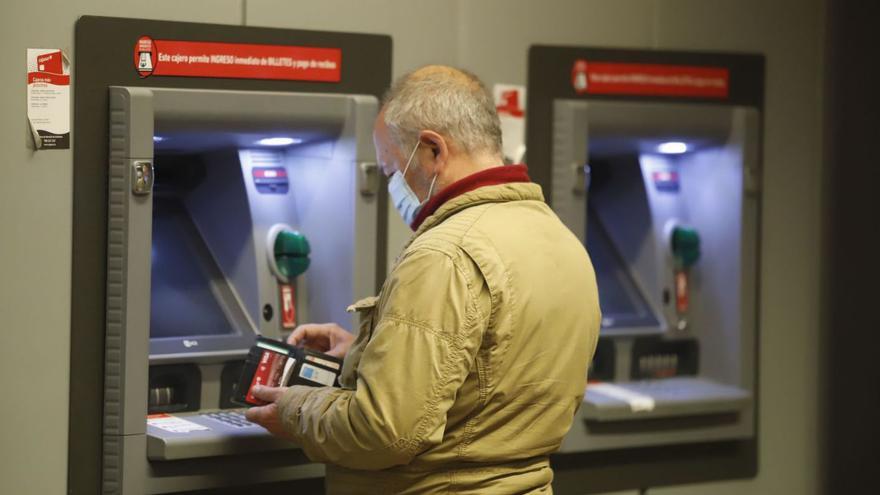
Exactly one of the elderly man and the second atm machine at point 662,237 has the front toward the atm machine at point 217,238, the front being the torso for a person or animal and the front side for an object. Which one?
the elderly man

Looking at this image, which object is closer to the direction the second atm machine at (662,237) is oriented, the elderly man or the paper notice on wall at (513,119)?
the elderly man

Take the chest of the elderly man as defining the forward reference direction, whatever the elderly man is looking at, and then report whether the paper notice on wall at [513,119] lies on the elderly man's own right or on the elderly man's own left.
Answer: on the elderly man's own right

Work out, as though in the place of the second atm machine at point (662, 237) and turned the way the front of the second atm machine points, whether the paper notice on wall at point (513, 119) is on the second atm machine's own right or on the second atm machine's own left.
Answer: on the second atm machine's own right

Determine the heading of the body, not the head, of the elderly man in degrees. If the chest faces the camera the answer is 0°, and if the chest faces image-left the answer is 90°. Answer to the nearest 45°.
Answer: approximately 135°

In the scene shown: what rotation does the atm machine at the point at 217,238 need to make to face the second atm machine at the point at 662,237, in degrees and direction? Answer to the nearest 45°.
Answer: approximately 45° to its left

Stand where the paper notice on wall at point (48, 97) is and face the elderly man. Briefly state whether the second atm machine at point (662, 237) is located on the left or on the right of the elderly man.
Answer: left

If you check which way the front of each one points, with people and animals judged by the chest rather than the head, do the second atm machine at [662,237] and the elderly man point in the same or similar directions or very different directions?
very different directions

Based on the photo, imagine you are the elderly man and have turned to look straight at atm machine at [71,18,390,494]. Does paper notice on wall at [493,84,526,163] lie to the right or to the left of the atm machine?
right

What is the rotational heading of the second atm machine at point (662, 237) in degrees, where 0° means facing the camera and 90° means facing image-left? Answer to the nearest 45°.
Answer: approximately 315°
